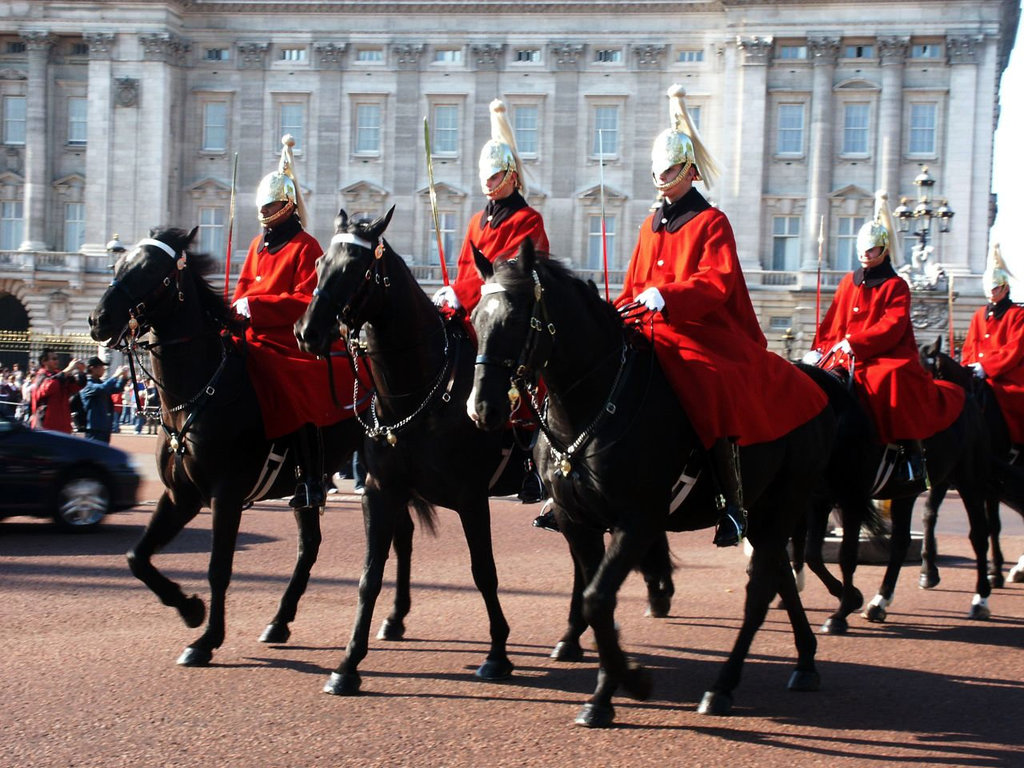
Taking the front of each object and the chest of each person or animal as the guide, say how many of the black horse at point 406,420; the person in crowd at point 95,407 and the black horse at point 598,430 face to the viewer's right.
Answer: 1

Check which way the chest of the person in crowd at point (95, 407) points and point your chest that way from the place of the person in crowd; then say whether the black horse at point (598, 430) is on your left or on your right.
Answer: on your right

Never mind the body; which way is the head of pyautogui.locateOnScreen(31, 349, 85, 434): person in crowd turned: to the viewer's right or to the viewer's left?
to the viewer's right

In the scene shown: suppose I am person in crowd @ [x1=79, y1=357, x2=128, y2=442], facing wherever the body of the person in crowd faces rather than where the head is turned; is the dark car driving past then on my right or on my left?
on my right

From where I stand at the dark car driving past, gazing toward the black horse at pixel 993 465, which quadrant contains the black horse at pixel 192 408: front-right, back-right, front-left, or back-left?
front-right

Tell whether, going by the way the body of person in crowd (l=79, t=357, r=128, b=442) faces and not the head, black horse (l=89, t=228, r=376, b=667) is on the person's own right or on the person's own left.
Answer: on the person's own right

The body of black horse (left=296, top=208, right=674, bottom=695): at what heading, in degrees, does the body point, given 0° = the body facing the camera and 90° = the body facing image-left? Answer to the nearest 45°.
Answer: approximately 45°

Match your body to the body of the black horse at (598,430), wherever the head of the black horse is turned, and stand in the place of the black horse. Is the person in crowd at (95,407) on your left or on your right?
on your right

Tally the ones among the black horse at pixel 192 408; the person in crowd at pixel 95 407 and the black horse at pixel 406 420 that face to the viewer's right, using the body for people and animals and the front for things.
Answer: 1

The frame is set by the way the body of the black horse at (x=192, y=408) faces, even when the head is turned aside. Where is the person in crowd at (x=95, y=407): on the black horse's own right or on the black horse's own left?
on the black horse's own right

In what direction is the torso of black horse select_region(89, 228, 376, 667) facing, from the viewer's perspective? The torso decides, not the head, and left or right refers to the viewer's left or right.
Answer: facing the viewer and to the left of the viewer

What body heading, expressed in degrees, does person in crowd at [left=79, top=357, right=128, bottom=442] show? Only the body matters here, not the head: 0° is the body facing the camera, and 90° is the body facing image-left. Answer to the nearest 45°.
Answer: approximately 270°
